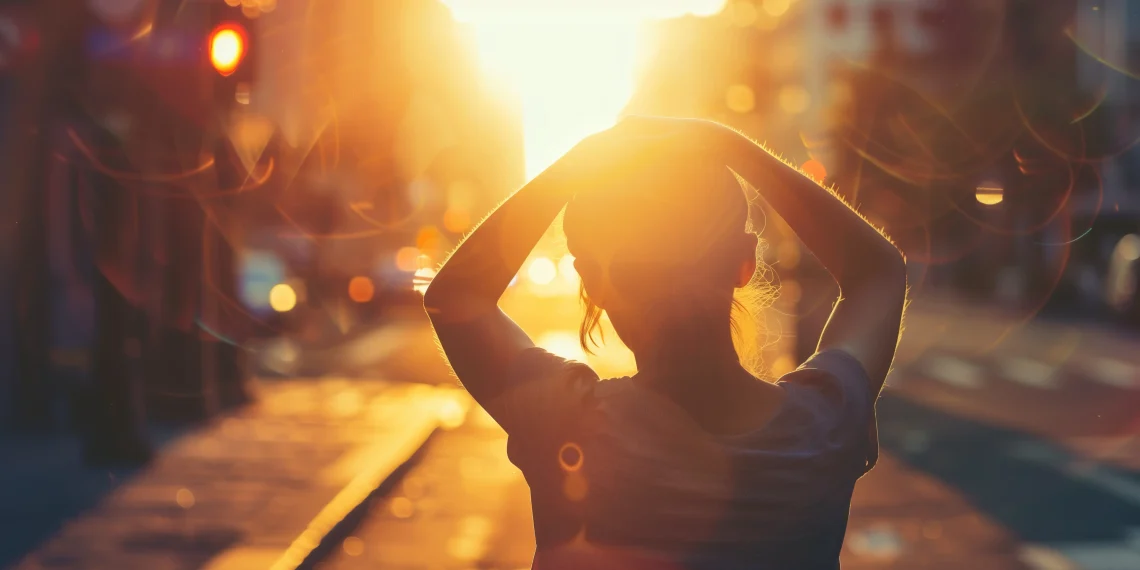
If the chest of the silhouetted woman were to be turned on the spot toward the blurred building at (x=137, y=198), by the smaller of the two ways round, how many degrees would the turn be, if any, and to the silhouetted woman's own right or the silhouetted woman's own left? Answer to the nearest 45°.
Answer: approximately 45° to the silhouetted woman's own left

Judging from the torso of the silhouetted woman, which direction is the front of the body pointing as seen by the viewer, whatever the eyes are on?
away from the camera

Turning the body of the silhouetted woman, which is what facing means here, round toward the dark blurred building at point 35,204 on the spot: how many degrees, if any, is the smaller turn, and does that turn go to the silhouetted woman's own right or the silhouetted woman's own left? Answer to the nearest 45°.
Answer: approximately 45° to the silhouetted woman's own left
